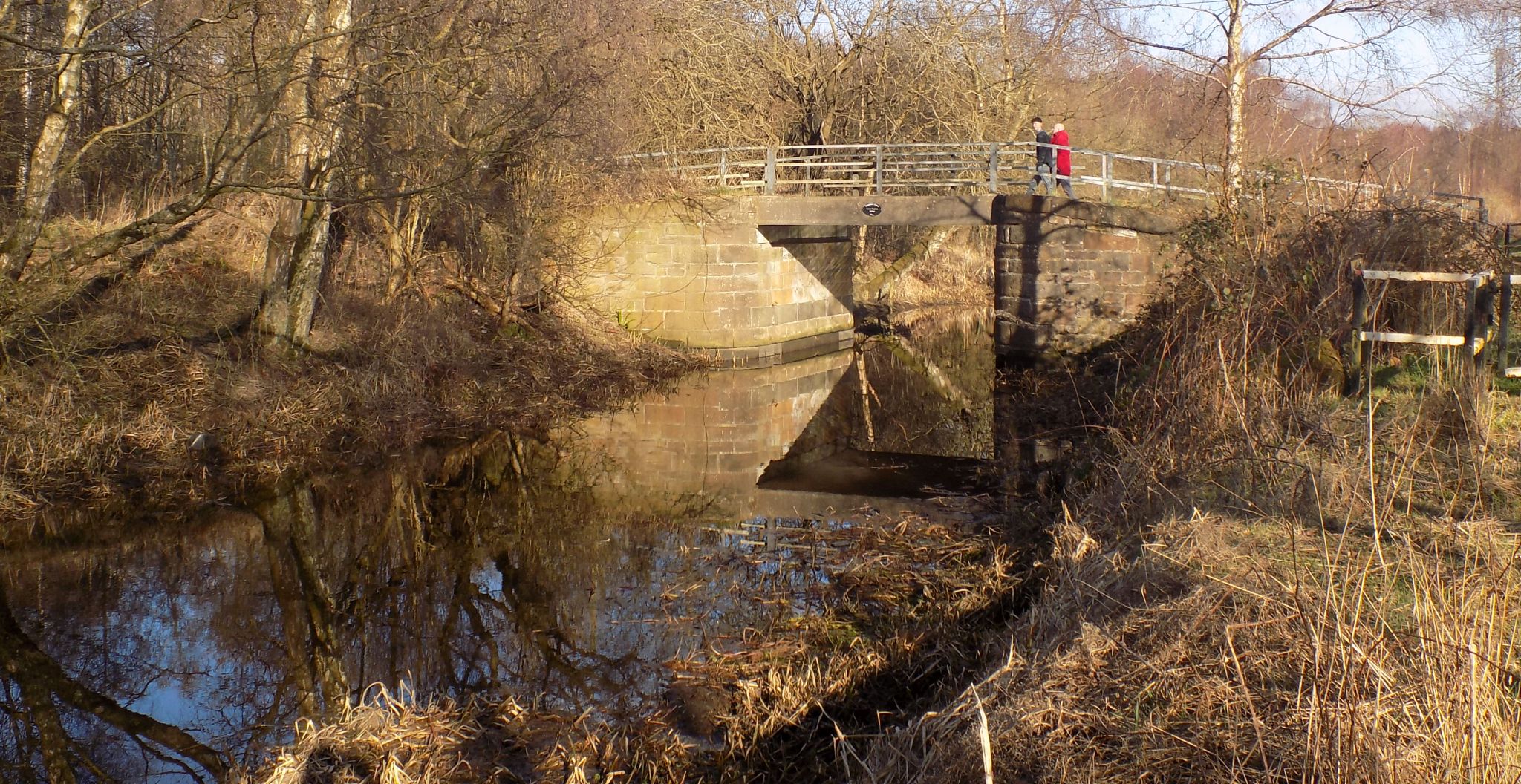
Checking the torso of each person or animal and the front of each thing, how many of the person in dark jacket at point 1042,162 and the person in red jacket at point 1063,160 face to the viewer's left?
2

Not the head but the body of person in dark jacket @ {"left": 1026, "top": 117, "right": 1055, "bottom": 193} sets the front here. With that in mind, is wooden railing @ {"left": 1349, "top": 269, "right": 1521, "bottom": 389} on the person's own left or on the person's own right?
on the person's own left

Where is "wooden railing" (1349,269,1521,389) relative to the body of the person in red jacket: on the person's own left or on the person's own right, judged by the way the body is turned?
on the person's own left

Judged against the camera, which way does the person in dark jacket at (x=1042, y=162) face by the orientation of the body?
to the viewer's left

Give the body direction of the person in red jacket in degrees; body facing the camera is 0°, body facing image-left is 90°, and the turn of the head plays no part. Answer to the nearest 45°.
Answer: approximately 90°
